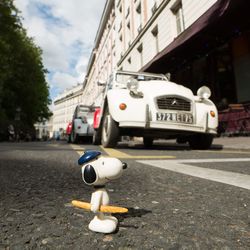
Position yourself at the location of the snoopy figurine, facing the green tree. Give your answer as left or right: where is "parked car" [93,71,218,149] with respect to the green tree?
right

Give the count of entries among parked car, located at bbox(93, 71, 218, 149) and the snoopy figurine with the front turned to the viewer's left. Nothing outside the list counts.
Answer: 0

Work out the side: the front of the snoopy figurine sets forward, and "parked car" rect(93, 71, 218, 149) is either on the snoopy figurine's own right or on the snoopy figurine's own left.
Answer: on the snoopy figurine's own left

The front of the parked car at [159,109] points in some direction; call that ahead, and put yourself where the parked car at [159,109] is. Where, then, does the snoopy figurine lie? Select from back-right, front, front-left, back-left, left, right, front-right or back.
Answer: front-right

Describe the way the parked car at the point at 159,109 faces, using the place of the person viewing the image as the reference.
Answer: facing the viewer and to the right of the viewer

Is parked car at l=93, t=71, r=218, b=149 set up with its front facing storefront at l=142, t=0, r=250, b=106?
no

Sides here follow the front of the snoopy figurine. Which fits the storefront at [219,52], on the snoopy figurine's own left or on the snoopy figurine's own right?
on the snoopy figurine's own left

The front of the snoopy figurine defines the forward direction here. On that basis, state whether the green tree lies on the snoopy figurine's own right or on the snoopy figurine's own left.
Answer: on the snoopy figurine's own left

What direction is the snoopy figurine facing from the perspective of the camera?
to the viewer's right

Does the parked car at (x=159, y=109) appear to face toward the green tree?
no
